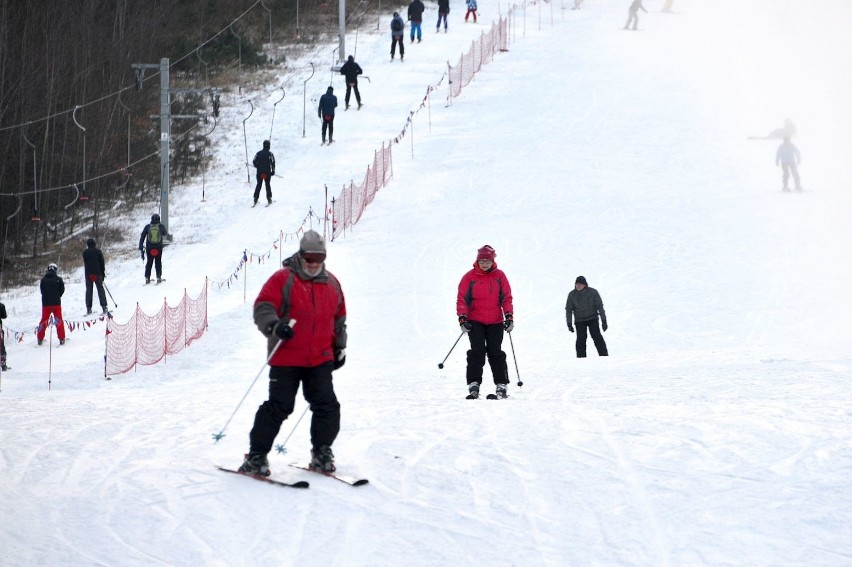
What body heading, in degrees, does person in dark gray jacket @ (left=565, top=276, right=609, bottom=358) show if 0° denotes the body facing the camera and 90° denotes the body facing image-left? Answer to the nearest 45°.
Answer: approximately 45°

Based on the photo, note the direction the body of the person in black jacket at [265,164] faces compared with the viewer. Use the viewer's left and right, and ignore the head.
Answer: facing away from the viewer

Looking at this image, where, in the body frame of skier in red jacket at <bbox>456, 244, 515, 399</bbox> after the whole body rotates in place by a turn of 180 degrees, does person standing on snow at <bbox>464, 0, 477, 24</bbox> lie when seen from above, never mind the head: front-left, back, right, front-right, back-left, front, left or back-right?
front

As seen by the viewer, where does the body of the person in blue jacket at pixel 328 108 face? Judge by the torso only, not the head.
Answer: away from the camera

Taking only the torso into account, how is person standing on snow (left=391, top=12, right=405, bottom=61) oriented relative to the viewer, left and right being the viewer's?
facing away from the viewer

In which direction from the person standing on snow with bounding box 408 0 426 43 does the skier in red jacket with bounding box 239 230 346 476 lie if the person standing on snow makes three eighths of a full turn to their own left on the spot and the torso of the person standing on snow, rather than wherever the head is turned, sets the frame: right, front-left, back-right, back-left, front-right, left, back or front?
front-left

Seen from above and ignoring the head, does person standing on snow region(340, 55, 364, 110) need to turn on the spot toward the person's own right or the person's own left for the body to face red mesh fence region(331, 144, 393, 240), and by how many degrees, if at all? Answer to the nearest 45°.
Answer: approximately 180°

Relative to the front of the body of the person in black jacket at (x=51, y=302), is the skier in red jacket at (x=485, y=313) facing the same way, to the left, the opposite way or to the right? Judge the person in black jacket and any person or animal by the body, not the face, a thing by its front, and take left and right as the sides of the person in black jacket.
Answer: the opposite way

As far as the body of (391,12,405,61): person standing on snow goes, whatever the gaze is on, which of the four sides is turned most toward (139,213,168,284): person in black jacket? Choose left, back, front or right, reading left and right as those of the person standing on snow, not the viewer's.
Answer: back

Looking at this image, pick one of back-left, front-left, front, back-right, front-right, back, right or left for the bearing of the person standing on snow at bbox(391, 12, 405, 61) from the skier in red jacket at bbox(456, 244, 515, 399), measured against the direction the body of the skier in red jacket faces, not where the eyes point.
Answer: back

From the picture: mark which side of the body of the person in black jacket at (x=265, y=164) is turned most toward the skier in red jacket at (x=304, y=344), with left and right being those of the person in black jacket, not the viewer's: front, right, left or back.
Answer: back

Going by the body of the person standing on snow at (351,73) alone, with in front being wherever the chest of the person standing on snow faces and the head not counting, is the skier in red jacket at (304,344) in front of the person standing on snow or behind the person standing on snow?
behind
